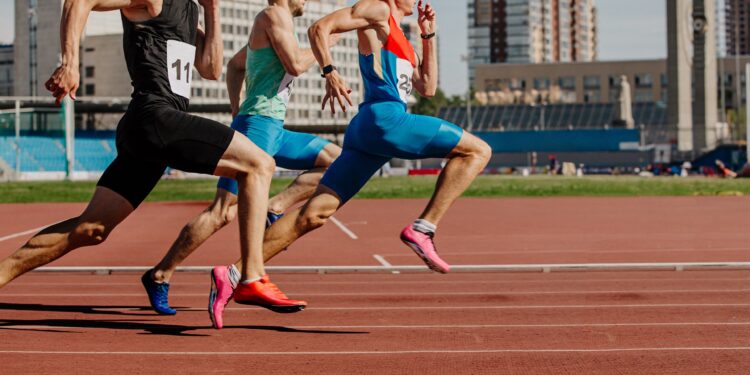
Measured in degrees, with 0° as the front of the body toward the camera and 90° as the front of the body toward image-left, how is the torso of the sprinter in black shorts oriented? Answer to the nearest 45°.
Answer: approximately 270°

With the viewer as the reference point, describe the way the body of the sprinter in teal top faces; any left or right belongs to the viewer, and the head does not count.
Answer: facing to the right of the viewer

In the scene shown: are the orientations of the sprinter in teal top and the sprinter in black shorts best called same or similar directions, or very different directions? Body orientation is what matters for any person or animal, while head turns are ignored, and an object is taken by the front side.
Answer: same or similar directions

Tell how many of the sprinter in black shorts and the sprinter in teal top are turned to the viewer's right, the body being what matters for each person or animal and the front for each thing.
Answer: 2

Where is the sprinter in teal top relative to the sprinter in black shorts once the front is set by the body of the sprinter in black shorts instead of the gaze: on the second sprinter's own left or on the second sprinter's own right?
on the second sprinter's own left
